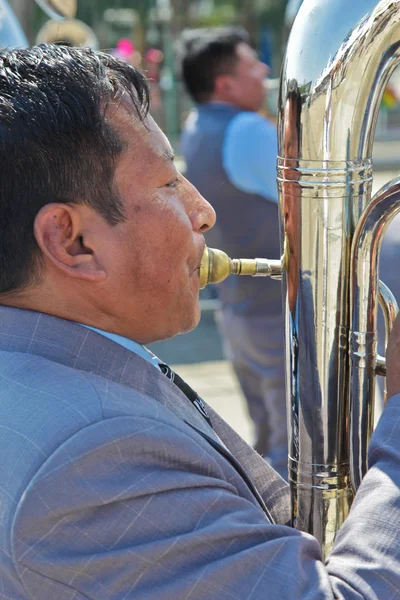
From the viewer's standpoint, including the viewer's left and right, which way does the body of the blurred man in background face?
facing away from the viewer and to the right of the viewer

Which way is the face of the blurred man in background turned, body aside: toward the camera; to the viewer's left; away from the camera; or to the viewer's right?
to the viewer's right

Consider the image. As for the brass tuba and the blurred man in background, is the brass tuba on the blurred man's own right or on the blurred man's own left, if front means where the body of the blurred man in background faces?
on the blurred man's own right
